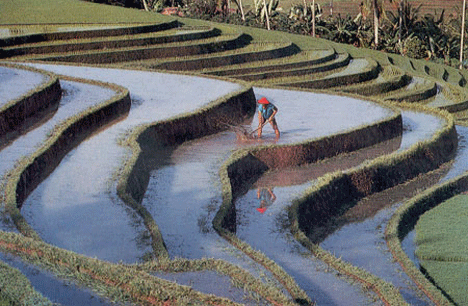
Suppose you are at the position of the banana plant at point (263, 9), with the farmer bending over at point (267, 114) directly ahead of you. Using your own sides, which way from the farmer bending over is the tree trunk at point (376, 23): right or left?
left

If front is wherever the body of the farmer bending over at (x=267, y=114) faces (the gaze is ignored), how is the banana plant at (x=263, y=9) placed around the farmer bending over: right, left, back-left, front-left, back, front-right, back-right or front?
back-right

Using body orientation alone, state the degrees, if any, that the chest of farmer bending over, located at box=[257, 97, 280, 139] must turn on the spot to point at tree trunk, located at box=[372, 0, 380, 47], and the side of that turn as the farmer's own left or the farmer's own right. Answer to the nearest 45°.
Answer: approximately 135° to the farmer's own right

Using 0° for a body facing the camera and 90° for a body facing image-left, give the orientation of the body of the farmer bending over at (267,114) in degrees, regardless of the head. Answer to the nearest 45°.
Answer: approximately 45°
